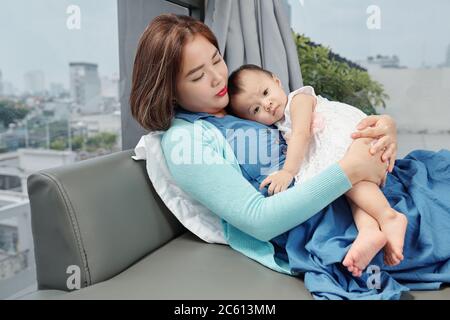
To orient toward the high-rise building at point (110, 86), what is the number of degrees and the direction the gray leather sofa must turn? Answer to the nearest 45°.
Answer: approximately 135° to its left

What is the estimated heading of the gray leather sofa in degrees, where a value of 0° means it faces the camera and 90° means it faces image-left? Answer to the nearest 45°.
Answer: approximately 315°
